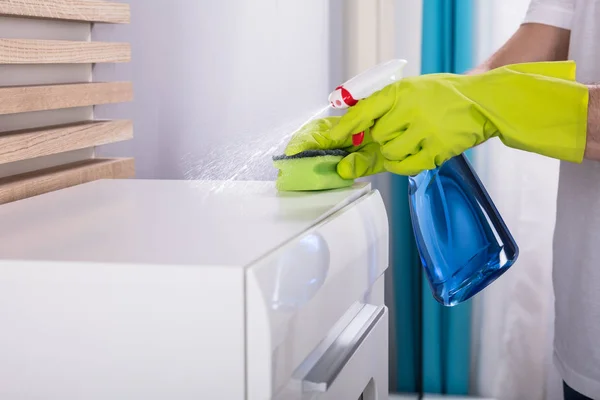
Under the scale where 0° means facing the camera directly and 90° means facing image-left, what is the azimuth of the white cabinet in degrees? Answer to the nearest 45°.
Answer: approximately 315°

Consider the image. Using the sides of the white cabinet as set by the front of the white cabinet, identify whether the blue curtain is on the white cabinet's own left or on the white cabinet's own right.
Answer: on the white cabinet's own left
